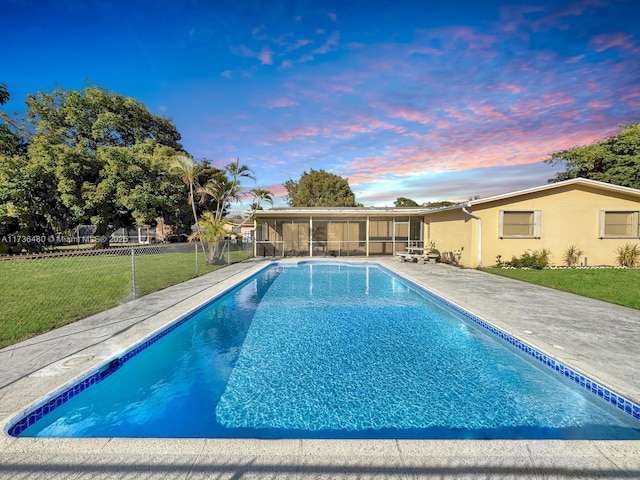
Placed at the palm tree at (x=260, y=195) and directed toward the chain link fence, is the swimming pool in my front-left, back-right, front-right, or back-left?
front-left

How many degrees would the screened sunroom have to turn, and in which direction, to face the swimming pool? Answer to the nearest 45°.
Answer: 0° — it already faces it

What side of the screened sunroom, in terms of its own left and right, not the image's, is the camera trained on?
front

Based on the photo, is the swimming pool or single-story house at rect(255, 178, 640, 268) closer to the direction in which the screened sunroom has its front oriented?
the swimming pool

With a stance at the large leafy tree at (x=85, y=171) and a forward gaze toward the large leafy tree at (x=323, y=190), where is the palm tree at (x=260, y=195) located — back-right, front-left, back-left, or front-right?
front-right

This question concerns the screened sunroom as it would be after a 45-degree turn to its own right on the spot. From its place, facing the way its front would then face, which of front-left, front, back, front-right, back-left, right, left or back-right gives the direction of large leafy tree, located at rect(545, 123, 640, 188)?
back-left

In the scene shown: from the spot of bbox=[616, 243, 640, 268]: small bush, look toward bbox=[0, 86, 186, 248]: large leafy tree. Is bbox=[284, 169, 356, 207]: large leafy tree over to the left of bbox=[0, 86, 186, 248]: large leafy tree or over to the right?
right

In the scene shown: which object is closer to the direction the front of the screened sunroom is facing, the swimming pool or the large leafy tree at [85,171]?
the swimming pool

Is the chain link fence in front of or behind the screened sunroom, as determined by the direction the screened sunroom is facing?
in front

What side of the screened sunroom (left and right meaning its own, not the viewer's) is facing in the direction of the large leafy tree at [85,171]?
right

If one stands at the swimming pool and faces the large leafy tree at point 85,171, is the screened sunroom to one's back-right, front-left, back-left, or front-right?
front-right

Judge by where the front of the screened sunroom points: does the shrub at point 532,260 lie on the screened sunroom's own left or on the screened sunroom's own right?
on the screened sunroom's own left

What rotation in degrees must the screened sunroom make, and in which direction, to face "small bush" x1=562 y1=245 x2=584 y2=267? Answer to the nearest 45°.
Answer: approximately 45° to its left

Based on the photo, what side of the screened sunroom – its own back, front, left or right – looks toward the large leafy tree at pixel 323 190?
back

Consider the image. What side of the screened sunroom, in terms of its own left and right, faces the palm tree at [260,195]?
right

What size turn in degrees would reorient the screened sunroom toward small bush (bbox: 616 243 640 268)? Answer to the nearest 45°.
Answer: approximately 45° to its left
